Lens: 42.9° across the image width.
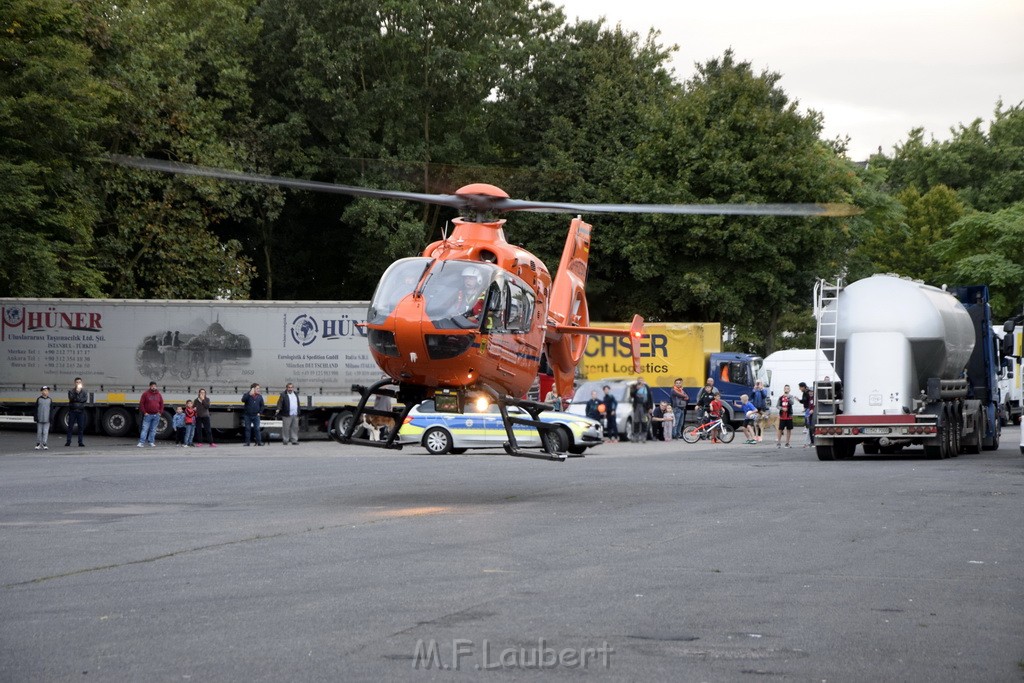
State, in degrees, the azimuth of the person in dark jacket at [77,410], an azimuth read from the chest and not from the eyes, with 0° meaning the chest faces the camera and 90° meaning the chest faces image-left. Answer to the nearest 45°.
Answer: approximately 0°

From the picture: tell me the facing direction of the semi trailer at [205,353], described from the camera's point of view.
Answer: facing to the right of the viewer

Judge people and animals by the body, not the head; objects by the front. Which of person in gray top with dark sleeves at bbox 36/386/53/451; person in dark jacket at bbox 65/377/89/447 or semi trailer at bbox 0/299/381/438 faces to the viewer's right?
the semi trailer

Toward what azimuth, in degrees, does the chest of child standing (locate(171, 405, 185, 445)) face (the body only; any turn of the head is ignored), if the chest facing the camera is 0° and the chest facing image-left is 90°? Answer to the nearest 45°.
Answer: approximately 0°

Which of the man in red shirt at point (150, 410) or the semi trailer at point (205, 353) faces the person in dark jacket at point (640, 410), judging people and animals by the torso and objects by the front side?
the semi trailer

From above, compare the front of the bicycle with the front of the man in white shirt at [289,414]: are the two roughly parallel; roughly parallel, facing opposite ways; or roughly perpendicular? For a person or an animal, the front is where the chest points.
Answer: roughly perpendicular

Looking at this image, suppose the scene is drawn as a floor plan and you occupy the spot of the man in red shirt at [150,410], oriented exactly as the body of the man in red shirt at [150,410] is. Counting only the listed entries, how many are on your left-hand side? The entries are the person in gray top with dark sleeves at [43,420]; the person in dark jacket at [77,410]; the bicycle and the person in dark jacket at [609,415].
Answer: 2

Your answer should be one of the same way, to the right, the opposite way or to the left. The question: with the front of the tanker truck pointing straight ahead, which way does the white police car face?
to the right

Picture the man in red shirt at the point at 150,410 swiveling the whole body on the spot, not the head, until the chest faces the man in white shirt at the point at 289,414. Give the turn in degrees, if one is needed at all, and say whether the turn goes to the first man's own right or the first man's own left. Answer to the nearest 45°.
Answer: approximately 90° to the first man's own left

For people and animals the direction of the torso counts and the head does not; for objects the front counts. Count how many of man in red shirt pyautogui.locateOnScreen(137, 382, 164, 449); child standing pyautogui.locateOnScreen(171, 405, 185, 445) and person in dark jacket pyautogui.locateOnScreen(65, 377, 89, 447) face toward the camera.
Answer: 3

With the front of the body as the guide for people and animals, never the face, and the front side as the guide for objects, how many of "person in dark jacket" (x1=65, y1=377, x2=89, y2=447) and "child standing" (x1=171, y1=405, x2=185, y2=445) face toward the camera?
2

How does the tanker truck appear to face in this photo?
away from the camera

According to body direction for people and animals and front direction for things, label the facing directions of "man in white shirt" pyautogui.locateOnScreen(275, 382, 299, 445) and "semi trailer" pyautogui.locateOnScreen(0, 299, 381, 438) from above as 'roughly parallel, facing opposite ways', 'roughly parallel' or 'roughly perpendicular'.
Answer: roughly perpendicular

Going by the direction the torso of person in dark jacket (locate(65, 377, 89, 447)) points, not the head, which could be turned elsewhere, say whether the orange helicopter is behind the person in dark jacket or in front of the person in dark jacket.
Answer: in front
